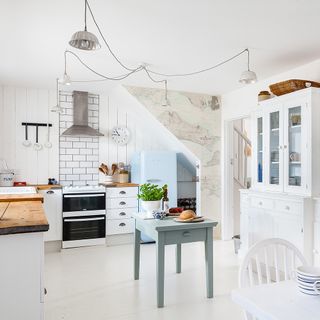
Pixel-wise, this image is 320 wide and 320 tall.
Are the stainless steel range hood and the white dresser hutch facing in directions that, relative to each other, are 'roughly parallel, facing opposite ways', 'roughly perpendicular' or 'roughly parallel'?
roughly perpendicular

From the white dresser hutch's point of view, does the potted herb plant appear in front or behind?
in front

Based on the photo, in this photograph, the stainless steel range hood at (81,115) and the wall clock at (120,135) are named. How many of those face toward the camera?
2

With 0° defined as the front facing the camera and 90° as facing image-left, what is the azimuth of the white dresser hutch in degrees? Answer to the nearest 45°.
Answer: approximately 45°

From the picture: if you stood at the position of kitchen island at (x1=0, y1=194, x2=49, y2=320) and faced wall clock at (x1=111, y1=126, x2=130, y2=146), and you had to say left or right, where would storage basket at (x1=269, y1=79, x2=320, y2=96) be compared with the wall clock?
right

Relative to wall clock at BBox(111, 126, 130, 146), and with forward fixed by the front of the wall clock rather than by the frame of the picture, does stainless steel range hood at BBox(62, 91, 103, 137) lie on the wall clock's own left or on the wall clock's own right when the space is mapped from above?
on the wall clock's own right

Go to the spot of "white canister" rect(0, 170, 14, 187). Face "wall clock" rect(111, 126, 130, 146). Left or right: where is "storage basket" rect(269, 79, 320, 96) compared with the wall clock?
right

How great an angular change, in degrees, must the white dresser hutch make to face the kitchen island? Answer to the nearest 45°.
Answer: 0° — it already faces it

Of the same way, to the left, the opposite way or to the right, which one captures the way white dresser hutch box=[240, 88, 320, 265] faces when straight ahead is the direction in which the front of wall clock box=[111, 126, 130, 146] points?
to the right

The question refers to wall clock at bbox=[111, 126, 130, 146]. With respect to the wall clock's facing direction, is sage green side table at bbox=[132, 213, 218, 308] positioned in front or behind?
in front

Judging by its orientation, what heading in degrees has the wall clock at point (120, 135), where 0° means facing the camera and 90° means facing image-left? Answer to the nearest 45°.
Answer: approximately 0°
